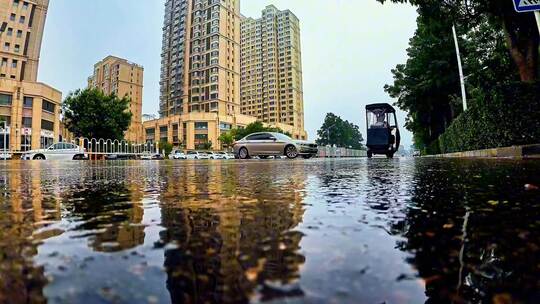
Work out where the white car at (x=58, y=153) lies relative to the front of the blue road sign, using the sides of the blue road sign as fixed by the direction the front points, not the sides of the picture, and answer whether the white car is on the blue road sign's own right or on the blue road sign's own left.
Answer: on the blue road sign's own right

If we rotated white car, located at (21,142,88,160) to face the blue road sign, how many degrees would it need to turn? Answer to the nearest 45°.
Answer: approximately 90° to its left

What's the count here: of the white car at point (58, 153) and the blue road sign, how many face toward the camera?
1

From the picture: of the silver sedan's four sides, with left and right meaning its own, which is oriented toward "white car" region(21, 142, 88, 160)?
back

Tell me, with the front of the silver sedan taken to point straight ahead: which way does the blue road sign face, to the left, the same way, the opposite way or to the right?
to the right

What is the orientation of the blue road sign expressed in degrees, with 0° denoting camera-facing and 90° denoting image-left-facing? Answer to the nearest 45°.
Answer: approximately 0°

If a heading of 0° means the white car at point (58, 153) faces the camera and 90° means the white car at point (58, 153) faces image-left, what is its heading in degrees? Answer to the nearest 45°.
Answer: approximately 90°

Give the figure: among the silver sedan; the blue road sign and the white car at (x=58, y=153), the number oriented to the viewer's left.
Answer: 1

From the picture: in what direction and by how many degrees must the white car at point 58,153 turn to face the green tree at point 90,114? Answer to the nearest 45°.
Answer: approximately 90° to its right
